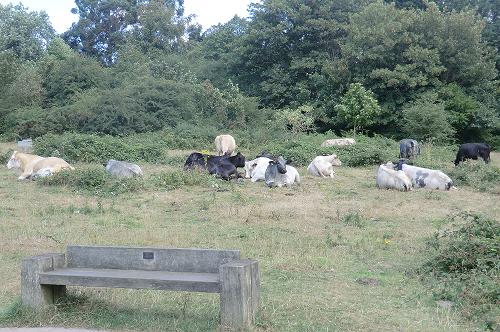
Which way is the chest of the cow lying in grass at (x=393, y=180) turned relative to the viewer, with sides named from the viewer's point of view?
facing away from the viewer and to the left of the viewer

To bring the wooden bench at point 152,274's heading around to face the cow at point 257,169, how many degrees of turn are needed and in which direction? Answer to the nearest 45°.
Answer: approximately 135° to its right

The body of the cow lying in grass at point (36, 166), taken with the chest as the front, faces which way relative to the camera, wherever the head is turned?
to the viewer's left

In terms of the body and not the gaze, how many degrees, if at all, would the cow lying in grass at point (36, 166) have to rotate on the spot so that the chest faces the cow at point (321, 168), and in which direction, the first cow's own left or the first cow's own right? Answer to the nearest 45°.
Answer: approximately 180°

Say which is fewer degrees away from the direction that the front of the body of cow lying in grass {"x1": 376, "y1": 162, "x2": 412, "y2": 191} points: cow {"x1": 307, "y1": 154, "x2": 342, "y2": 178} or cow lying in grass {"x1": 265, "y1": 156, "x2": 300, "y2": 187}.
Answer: the cow

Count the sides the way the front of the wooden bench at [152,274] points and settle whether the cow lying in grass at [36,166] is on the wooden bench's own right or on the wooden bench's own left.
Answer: on the wooden bench's own right

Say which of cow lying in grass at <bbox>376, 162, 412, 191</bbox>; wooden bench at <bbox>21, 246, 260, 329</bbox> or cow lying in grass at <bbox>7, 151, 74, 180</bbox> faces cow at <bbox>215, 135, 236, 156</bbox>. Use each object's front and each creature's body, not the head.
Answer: cow lying in grass at <bbox>376, 162, 412, 191</bbox>

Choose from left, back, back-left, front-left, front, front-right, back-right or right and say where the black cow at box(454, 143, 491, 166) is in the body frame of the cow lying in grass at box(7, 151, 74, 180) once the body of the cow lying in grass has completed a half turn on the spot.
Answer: front

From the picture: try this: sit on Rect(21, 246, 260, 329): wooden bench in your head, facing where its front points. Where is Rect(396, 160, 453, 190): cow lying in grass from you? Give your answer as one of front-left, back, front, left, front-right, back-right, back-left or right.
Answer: back

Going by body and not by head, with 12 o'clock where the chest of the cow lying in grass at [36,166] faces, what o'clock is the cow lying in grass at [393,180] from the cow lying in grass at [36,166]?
the cow lying in grass at [393,180] is roughly at 7 o'clock from the cow lying in grass at [36,166].

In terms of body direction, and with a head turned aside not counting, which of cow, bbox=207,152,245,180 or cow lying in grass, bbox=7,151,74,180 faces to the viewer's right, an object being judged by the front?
the cow
